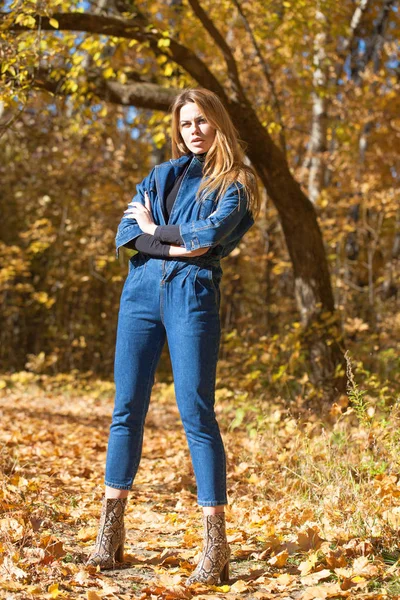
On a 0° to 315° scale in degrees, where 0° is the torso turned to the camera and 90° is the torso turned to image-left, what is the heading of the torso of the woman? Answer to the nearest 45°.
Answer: approximately 45°

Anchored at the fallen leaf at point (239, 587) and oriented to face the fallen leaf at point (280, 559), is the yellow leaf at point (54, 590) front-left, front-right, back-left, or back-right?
back-left

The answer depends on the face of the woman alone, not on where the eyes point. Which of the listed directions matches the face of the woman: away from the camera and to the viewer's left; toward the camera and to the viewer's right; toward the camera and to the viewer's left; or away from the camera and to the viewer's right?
toward the camera and to the viewer's left
